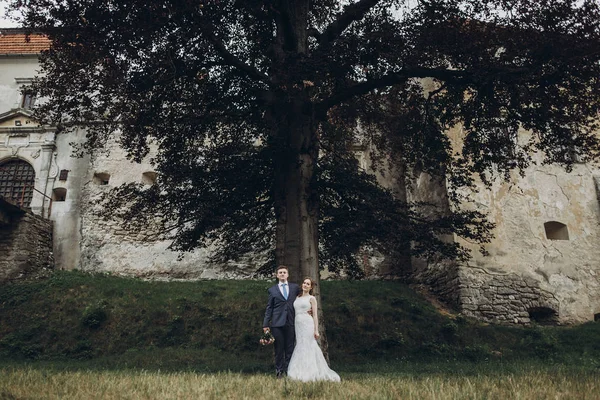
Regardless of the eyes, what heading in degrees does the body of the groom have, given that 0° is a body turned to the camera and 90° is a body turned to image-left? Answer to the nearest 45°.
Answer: approximately 0°

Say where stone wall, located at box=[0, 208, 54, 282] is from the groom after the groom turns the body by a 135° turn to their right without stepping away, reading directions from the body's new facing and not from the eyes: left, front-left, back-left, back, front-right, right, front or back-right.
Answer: front
